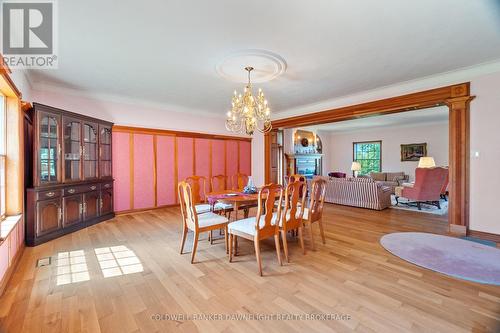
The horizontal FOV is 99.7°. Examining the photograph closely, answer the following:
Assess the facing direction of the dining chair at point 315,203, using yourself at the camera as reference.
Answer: facing away from the viewer and to the left of the viewer

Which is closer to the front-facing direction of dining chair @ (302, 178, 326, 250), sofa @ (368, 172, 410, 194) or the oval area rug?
the sofa

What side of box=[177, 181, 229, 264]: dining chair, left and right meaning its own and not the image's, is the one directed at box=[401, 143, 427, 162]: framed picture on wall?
front

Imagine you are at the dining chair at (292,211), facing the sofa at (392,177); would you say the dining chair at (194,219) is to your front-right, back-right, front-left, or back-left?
back-left

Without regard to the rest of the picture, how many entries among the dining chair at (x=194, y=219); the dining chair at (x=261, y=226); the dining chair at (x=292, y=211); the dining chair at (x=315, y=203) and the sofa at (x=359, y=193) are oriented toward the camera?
0

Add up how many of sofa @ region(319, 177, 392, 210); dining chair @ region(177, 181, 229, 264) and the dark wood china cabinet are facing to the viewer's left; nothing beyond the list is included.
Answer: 0

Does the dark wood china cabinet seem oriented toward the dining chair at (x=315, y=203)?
yes

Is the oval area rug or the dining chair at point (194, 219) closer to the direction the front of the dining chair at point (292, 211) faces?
the dining chair

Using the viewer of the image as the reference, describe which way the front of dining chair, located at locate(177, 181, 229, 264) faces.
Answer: facing away from the viewer and to the right of the viewer

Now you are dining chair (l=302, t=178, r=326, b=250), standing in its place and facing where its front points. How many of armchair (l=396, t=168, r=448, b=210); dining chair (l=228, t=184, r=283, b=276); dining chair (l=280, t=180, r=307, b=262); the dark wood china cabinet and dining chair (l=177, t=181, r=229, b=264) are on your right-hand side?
1

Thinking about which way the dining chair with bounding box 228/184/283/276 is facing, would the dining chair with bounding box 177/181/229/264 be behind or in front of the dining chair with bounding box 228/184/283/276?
in front

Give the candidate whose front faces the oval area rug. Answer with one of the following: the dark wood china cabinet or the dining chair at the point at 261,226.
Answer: the dark wood china cabinet

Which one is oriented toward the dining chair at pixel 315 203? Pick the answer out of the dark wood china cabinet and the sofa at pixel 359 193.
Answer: the dark wood china cabinet

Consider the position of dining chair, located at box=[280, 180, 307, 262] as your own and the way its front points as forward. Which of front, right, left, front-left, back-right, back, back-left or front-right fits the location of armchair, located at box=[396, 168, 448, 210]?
right

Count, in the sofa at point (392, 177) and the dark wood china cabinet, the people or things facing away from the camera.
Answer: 0

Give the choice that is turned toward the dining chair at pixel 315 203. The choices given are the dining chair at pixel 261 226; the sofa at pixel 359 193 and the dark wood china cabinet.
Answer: the dark wood china cabinet

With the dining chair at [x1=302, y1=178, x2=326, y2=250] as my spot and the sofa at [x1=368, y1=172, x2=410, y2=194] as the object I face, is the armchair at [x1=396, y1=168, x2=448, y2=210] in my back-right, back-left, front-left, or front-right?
front-right

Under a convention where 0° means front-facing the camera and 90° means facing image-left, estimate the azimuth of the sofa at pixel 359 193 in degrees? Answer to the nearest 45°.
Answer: approximately 225°

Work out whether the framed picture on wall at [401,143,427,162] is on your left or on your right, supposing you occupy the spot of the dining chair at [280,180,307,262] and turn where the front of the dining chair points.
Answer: on your right

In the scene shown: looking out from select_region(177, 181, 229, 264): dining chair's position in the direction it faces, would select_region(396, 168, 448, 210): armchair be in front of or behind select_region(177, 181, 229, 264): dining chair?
in front
